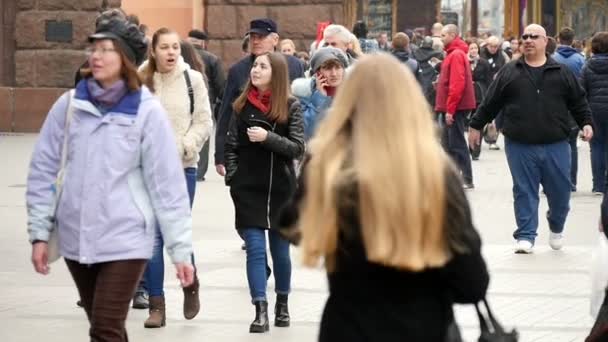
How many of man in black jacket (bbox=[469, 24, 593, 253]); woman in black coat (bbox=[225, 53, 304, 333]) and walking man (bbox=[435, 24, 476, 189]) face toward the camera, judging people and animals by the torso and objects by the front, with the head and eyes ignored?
2

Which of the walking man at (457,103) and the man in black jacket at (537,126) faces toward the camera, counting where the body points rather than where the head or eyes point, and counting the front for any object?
the man in black jacket

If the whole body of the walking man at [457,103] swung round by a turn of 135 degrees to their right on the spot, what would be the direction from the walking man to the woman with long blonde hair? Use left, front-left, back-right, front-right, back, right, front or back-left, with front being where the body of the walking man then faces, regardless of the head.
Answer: back-right

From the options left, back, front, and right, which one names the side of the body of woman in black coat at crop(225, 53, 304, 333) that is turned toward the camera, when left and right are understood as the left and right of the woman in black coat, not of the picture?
front

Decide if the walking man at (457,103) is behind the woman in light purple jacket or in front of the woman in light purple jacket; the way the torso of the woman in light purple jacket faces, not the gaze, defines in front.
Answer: behind

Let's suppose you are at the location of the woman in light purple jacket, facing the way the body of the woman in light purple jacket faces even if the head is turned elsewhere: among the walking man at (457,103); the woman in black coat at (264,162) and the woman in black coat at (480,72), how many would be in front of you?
0

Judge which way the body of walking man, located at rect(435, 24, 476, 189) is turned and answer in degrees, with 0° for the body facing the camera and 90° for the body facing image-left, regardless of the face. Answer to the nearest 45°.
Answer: approximately 90°

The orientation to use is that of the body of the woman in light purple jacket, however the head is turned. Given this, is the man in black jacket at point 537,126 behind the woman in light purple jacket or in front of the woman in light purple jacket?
behind

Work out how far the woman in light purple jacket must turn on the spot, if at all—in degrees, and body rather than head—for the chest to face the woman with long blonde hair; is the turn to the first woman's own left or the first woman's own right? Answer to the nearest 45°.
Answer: approximately 45° to the first woman's own left

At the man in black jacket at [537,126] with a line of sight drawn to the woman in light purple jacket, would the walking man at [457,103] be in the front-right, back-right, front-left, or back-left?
back-right

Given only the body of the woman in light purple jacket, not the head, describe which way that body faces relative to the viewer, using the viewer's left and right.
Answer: facing the viewer and to the left of the viewer

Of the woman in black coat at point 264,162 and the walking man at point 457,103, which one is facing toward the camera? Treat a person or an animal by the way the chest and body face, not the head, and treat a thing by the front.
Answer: the woman in black coat

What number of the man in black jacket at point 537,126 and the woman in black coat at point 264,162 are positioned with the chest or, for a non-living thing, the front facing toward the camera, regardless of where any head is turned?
2

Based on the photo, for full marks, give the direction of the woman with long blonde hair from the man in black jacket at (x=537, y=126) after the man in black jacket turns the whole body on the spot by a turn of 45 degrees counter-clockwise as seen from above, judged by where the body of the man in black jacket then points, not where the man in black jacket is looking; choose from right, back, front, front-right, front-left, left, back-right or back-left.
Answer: front-right

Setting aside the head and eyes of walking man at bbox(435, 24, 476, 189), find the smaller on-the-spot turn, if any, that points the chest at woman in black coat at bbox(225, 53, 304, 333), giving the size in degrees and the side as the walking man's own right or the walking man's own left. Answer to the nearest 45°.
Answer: approximately 90° to the walking man's own left

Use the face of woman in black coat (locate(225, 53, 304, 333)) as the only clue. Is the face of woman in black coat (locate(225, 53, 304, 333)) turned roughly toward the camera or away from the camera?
toward the camera
